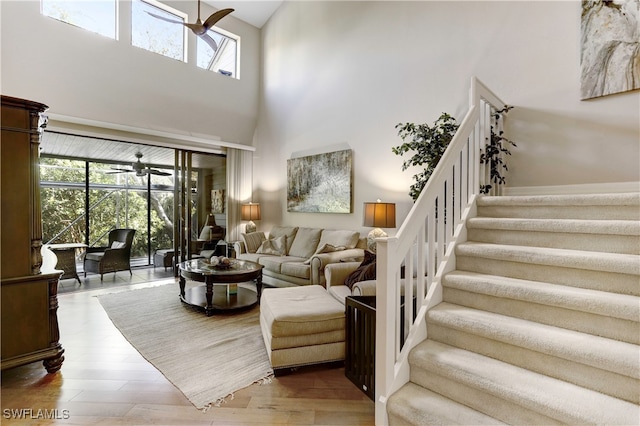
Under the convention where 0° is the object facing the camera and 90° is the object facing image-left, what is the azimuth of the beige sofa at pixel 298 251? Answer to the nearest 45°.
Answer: approximately 45°

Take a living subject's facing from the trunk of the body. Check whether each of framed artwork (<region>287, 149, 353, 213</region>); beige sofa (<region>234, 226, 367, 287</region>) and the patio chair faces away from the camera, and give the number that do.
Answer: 0

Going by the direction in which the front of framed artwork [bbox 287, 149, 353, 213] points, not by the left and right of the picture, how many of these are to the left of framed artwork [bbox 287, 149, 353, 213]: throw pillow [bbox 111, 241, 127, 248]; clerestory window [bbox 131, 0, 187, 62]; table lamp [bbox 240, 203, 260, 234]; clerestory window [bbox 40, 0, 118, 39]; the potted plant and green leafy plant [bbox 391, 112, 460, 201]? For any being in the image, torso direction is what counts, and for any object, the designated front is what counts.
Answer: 2

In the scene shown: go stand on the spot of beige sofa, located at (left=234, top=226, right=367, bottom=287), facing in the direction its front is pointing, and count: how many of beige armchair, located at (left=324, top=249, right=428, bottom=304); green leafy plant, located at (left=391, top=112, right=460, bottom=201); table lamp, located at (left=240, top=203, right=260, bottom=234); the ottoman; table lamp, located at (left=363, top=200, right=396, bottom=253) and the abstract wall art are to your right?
1

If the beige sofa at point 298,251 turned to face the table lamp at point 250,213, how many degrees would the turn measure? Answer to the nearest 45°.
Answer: approximately 90° to its right

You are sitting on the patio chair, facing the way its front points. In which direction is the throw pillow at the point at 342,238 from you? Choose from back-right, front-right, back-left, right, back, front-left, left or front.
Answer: left

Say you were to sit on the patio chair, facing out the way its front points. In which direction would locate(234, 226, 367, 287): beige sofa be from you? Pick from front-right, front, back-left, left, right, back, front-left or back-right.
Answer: left

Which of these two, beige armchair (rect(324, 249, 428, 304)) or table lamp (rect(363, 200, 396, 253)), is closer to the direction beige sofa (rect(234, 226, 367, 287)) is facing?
the beige armchair

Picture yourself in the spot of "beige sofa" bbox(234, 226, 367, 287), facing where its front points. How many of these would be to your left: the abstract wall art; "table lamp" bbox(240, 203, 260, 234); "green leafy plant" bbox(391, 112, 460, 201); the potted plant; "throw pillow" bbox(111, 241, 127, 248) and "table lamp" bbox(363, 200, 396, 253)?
4

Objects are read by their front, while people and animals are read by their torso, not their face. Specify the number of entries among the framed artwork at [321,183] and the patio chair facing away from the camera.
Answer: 0

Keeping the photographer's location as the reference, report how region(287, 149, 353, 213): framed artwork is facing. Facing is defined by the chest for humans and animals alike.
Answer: facing the viewer and to the left of the viewer

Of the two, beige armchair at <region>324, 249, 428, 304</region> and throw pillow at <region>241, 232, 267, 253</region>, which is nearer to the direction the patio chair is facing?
the beige armchair

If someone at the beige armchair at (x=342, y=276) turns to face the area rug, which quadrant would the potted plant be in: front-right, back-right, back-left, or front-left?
back-left

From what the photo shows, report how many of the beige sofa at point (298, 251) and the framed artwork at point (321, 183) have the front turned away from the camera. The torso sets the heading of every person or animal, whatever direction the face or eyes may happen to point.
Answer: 0

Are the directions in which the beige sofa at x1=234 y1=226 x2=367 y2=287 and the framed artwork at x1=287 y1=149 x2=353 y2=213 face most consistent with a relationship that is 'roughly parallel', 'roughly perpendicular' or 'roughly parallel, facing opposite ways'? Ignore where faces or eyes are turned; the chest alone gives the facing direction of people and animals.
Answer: roughly parallel
